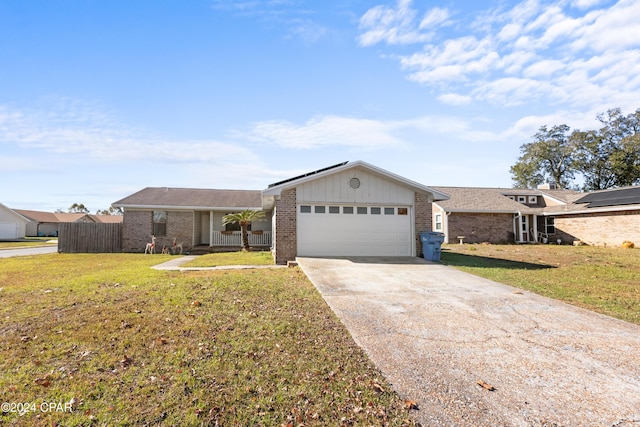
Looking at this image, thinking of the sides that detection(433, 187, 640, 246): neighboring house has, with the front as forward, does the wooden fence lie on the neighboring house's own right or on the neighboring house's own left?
on the neighboring house's own right

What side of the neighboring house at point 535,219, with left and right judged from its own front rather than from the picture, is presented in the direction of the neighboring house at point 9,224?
right

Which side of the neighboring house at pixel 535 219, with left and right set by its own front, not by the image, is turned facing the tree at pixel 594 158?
back

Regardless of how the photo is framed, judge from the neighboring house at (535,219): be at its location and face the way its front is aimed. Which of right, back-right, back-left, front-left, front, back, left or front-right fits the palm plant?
front-right

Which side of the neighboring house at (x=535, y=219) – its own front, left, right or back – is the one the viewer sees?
front

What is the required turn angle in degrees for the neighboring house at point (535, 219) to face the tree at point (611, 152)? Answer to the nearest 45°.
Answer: approximately 180°
